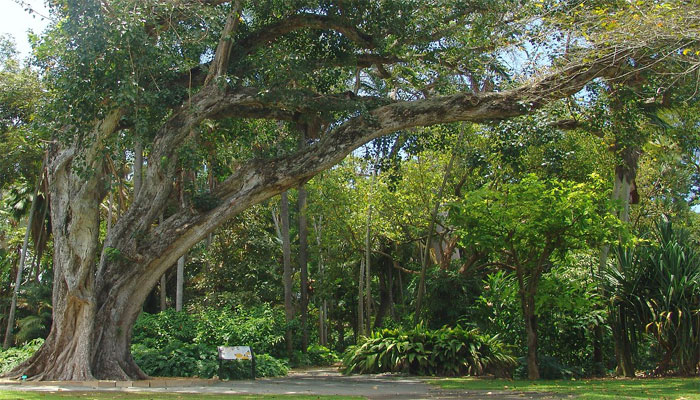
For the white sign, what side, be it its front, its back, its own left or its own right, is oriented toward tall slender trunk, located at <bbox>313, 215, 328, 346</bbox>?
back

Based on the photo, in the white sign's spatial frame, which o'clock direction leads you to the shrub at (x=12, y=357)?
The shrub is roughly at 4 o'clock from the white sign.

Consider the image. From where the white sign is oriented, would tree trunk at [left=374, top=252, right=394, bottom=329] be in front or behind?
behind

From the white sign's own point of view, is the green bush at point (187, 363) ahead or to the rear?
to the rear

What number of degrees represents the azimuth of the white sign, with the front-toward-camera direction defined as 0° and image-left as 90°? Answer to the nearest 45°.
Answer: approximately 0°

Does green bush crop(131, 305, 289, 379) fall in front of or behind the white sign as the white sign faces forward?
behind
